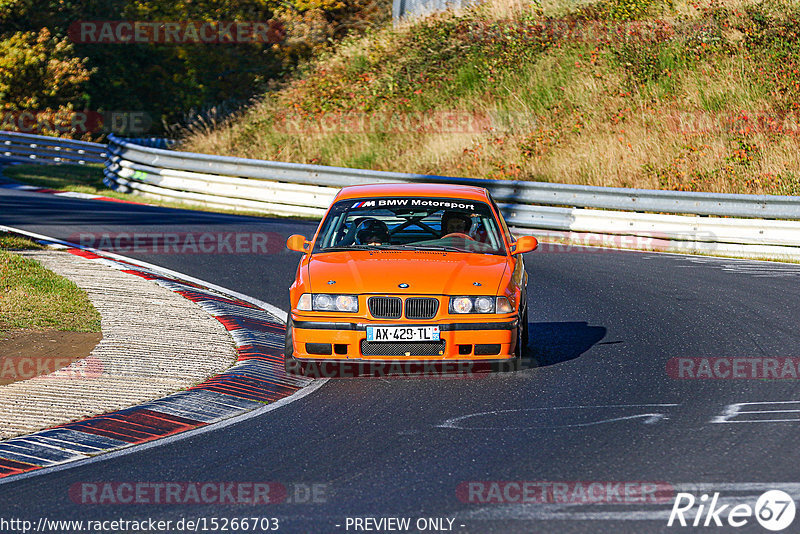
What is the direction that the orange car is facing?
toward the camera

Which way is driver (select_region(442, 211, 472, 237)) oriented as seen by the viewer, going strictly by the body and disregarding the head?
toward the camera

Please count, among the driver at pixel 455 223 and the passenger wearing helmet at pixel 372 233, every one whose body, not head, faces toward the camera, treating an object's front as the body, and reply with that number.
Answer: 2

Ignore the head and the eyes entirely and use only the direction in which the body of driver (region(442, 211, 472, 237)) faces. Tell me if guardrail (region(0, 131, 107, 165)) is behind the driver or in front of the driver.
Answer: behind

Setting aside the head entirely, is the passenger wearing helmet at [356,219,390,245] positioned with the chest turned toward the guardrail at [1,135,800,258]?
no

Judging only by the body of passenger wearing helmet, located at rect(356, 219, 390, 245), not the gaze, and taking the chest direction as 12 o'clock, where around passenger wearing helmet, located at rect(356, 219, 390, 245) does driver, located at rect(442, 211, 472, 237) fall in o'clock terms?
driver, located at rect(442, 211, 472, 237) is roughly at 8 o'clock from passenger wearing helmet, located at rect(356, 219, 390, 245).

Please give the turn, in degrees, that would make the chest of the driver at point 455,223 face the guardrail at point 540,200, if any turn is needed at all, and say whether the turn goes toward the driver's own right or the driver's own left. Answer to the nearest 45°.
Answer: approximately 180°

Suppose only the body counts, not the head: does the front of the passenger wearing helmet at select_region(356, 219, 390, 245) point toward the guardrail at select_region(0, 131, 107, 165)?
no

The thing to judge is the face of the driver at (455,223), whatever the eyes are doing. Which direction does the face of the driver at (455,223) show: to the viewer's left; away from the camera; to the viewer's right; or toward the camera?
toward the camera

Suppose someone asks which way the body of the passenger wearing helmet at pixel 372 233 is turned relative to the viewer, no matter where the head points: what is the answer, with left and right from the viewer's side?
facing the viewer

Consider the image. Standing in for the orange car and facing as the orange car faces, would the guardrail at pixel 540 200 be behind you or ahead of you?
behind
